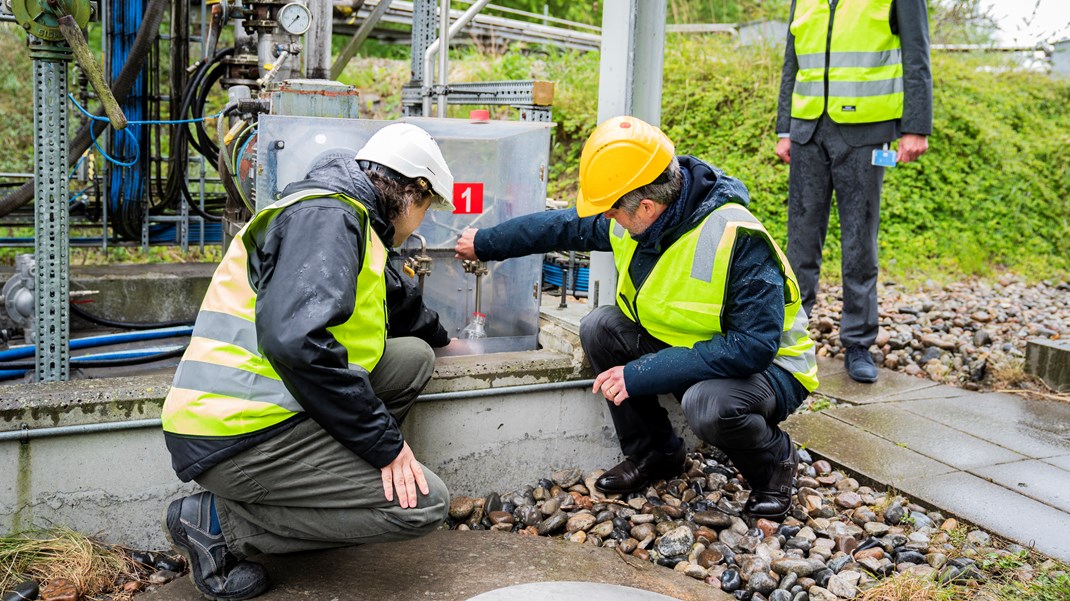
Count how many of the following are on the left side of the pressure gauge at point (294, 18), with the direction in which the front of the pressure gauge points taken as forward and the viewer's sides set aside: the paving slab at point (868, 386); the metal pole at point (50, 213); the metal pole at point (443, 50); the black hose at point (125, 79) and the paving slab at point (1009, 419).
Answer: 3

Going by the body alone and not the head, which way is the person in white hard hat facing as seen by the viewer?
to the viewer's right

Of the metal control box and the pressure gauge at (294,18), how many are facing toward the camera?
2

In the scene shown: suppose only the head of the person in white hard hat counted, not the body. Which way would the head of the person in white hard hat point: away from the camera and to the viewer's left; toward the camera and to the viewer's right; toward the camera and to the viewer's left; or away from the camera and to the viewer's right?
away from the camera and to the viewer's right

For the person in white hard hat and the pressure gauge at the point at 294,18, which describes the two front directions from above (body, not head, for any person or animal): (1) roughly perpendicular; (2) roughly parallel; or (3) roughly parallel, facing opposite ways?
roughly perpendicular

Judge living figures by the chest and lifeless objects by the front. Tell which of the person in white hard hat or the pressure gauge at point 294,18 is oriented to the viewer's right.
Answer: the person in white hard hat

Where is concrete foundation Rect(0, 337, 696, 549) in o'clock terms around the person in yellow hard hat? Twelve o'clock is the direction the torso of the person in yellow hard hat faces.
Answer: The concrete foundation is roughly at 1 o'clock from the person in yellow hard hat.

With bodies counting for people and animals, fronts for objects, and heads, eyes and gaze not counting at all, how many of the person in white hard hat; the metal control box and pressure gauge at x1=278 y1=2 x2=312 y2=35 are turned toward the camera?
2

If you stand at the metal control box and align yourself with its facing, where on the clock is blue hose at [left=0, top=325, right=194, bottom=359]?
The blue hose is roughly at 4 o'clock from the metal control box.

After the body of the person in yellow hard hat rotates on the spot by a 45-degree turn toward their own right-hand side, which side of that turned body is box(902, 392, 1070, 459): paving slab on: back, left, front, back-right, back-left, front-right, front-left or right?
back-right
